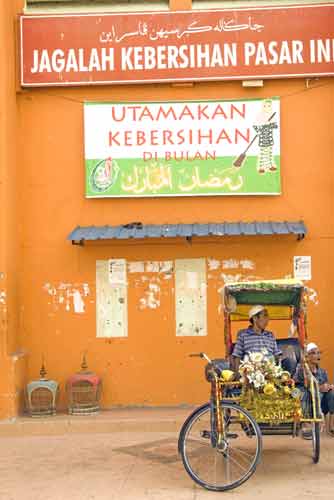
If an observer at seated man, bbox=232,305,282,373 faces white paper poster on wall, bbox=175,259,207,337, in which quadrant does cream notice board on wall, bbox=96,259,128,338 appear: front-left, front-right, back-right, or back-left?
front-left

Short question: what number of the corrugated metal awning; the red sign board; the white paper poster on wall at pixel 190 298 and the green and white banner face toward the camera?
4

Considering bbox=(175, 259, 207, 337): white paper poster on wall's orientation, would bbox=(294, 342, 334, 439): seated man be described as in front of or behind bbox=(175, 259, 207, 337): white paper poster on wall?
in front

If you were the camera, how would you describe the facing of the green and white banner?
facing the viewer

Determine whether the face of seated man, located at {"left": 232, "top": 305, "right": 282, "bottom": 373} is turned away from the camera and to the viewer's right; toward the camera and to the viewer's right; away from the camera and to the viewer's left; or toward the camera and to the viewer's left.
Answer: toward the camera and to the viewer's right

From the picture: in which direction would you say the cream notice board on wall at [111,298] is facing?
toward the camera

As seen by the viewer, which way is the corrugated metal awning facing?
toward the camera

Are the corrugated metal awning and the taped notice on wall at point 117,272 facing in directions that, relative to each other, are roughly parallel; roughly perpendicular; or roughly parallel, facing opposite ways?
roughly parallel

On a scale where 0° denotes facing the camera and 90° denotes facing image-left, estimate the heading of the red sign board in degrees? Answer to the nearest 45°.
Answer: approximately 0°

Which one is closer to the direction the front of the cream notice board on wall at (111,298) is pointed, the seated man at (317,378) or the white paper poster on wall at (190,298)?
the seated man
